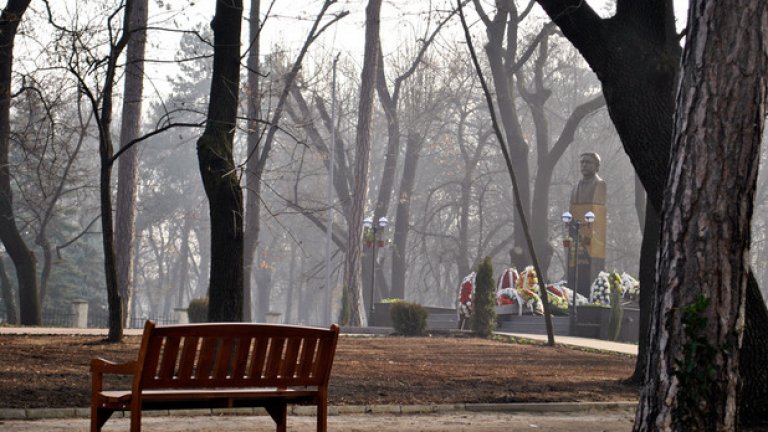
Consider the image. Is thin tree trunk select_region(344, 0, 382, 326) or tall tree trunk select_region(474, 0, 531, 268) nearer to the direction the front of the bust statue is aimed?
the thin tree trunk

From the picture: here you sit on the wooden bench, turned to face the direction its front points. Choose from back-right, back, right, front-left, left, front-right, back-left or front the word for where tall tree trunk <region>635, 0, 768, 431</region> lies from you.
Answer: back-right

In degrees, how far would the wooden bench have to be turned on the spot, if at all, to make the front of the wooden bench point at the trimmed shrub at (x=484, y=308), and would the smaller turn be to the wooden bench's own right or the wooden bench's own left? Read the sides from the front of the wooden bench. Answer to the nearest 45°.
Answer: approximately 45° to the wooden bench's own right

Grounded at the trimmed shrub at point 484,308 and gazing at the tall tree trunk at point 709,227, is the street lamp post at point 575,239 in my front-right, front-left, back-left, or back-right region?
back-left

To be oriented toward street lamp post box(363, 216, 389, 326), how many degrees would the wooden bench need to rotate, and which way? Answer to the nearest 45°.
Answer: approximately 45° to its right

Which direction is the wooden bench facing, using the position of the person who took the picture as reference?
facing away from the viewer and to the left of the viewer

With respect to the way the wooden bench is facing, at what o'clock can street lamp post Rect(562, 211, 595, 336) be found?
The street lamp post is roughly at 2 o'clock from the wooden bench.

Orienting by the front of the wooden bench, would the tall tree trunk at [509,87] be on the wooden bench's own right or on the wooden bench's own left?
on the wooden bench's own right

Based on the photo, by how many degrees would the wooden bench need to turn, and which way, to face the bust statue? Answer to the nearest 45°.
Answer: approximately 45° to its right

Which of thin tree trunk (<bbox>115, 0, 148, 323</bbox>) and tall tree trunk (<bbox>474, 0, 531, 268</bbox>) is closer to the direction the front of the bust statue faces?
the thin tree trunk

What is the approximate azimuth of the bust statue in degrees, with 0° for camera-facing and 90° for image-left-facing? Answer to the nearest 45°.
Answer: approximately 45°
